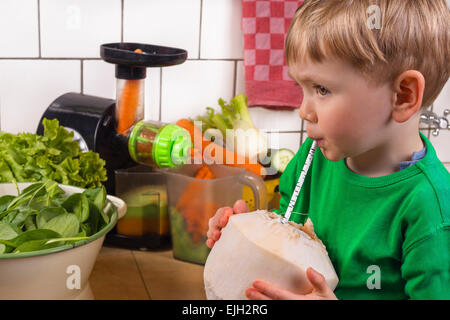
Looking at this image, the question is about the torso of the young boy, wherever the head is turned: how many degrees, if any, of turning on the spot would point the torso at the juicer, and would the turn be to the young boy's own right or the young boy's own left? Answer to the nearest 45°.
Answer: approximately 90° to the young boy's own right

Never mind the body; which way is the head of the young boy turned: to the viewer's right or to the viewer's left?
to the viewer's left

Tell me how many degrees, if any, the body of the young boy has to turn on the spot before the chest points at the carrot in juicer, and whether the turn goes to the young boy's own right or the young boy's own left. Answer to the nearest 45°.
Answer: approximately 90° to the young boy's own right

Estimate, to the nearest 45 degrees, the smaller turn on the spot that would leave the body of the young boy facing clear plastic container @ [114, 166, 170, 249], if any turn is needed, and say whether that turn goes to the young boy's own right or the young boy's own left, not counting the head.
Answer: approximately 90° to the young boy's own right

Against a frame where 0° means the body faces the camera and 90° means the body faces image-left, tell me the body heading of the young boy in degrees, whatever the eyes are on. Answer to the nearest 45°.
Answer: approximately 45°

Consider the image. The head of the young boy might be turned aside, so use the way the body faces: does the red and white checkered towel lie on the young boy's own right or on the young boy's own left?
on the young boy's own right
